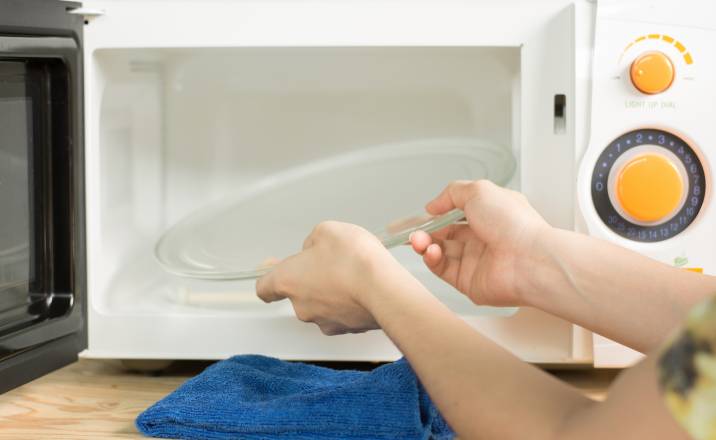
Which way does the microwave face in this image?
toward the camera
